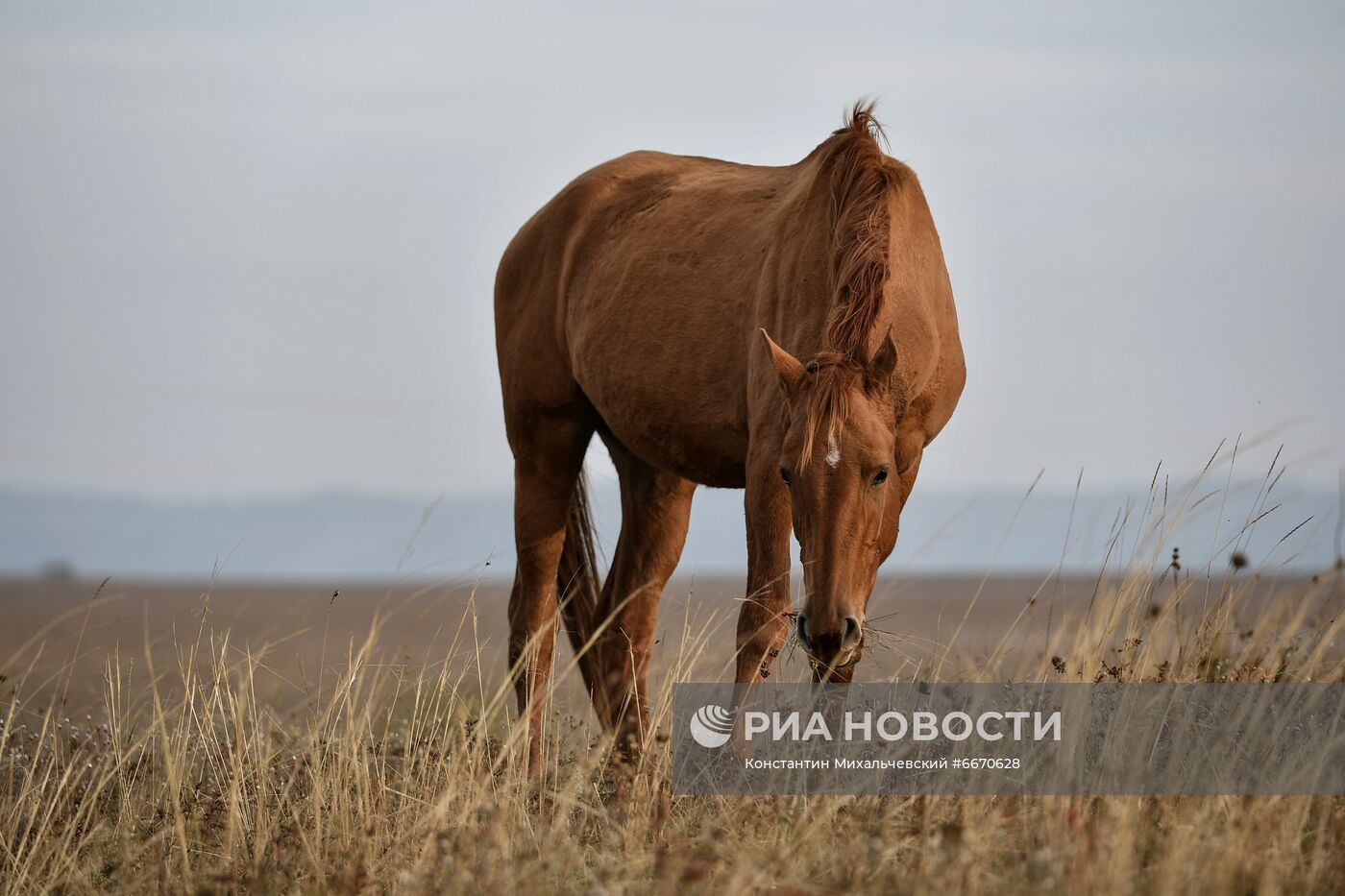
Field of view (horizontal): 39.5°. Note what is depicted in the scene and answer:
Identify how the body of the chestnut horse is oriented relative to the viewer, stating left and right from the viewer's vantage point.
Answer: facing the viewer and to the right of the viewer
